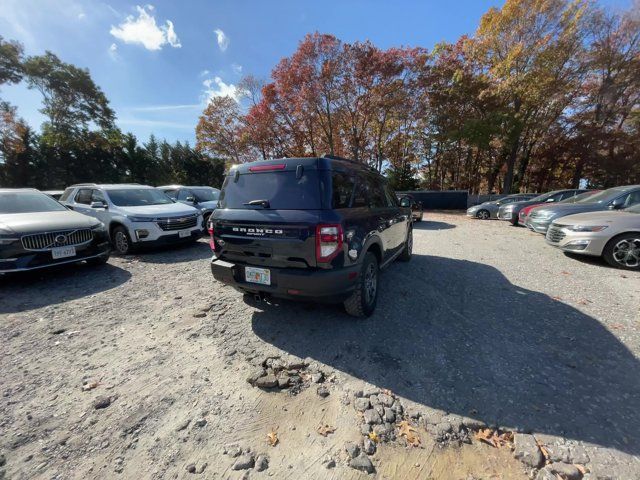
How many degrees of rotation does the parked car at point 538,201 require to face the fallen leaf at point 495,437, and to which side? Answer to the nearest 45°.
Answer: approximately 45° to its left

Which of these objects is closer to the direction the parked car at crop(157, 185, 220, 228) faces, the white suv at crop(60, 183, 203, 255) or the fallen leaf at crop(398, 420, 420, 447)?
the fallen leaf

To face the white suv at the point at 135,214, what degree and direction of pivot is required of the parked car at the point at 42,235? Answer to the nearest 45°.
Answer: approximately 90° to its left

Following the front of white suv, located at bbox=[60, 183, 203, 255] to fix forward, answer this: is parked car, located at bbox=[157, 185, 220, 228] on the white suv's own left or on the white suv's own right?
on the white suv's own left

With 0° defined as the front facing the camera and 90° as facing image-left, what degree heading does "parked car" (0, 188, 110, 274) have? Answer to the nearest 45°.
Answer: approximately 315°

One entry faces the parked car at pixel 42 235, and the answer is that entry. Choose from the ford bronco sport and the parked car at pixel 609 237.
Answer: the parked car at pixel 609 237

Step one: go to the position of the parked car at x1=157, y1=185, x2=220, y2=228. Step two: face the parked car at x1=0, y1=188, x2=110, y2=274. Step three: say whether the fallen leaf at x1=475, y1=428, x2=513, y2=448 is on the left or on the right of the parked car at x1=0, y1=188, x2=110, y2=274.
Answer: left

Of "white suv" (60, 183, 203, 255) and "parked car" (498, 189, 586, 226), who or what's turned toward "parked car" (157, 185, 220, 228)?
"parked car" (498, 189, 586, 226)

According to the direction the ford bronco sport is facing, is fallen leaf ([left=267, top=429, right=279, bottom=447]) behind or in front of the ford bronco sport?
behind

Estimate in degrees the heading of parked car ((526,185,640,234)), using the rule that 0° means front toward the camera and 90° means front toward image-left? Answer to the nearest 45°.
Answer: approximately 45°

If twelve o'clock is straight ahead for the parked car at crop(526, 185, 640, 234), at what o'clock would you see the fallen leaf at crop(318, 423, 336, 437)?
The fallen leaf is roughly at 11 o'clock from the parked car.
